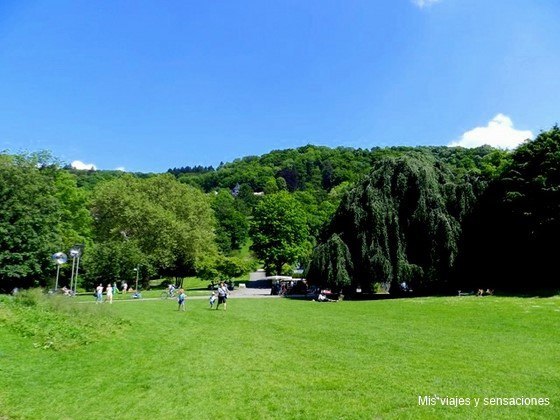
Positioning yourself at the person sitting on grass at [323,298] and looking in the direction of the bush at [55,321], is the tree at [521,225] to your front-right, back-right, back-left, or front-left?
back-left

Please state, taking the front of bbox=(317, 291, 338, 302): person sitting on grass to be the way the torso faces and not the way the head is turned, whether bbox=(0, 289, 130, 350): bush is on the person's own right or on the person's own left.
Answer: on the person's own right

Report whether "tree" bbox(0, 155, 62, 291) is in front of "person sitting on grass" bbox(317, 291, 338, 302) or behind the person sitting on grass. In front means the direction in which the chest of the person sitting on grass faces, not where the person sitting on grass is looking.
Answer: behind

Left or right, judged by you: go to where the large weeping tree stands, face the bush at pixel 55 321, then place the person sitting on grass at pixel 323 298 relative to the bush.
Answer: right
